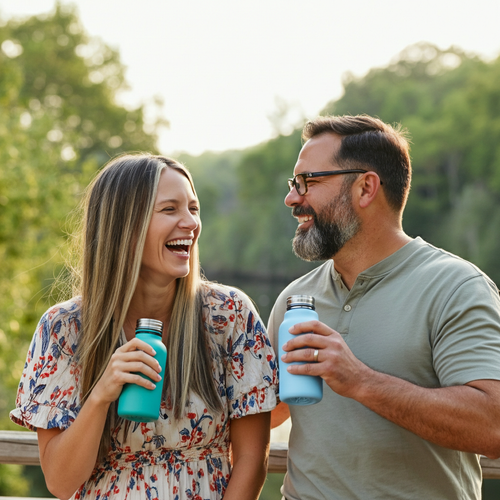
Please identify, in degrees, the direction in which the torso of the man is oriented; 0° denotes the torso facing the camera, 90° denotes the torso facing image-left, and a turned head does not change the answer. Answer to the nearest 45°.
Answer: approximately 45°

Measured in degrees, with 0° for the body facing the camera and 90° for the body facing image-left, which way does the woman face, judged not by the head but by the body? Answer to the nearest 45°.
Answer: approximately 0°

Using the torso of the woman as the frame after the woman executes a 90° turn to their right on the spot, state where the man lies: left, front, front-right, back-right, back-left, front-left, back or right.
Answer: back

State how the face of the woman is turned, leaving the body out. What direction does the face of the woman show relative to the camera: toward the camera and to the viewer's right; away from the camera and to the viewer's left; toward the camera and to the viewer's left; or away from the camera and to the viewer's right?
toward the camera and to the viewer's right

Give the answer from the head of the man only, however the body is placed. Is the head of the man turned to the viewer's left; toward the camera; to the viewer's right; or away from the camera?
to the viewer's left
